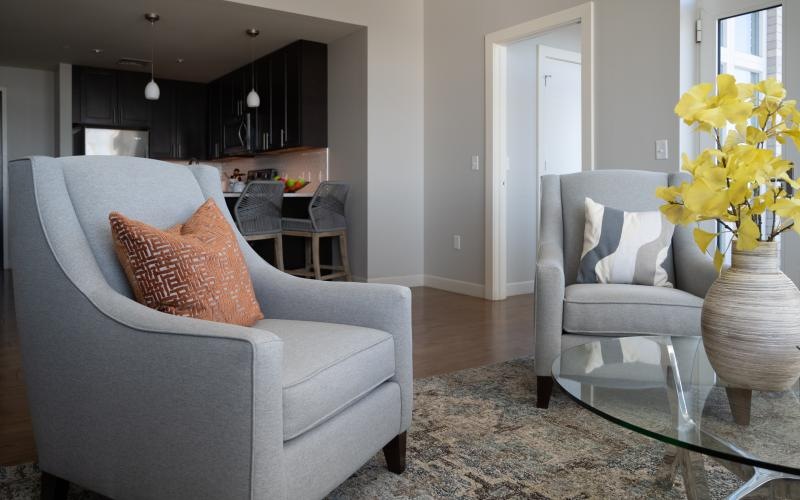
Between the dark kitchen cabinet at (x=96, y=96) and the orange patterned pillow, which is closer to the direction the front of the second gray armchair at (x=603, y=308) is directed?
the orange patterned pillow

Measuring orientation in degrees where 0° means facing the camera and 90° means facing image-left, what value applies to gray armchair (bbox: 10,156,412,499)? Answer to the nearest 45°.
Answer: approximately 315°

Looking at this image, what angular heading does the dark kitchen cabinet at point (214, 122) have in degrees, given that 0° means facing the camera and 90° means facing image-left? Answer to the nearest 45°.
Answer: approximately 45°

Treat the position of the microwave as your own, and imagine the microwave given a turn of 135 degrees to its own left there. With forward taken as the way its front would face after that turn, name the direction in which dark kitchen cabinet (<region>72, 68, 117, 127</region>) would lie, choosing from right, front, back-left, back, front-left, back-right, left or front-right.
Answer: back

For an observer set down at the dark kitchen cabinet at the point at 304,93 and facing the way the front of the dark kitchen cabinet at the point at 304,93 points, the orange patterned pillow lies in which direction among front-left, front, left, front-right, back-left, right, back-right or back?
front-left

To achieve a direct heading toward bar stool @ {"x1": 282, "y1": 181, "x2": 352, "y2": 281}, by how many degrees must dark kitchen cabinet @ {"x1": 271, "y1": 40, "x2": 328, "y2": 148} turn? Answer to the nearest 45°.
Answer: approximately 45° to its left

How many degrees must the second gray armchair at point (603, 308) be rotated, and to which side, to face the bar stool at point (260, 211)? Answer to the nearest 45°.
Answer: approximately 135° to its right
